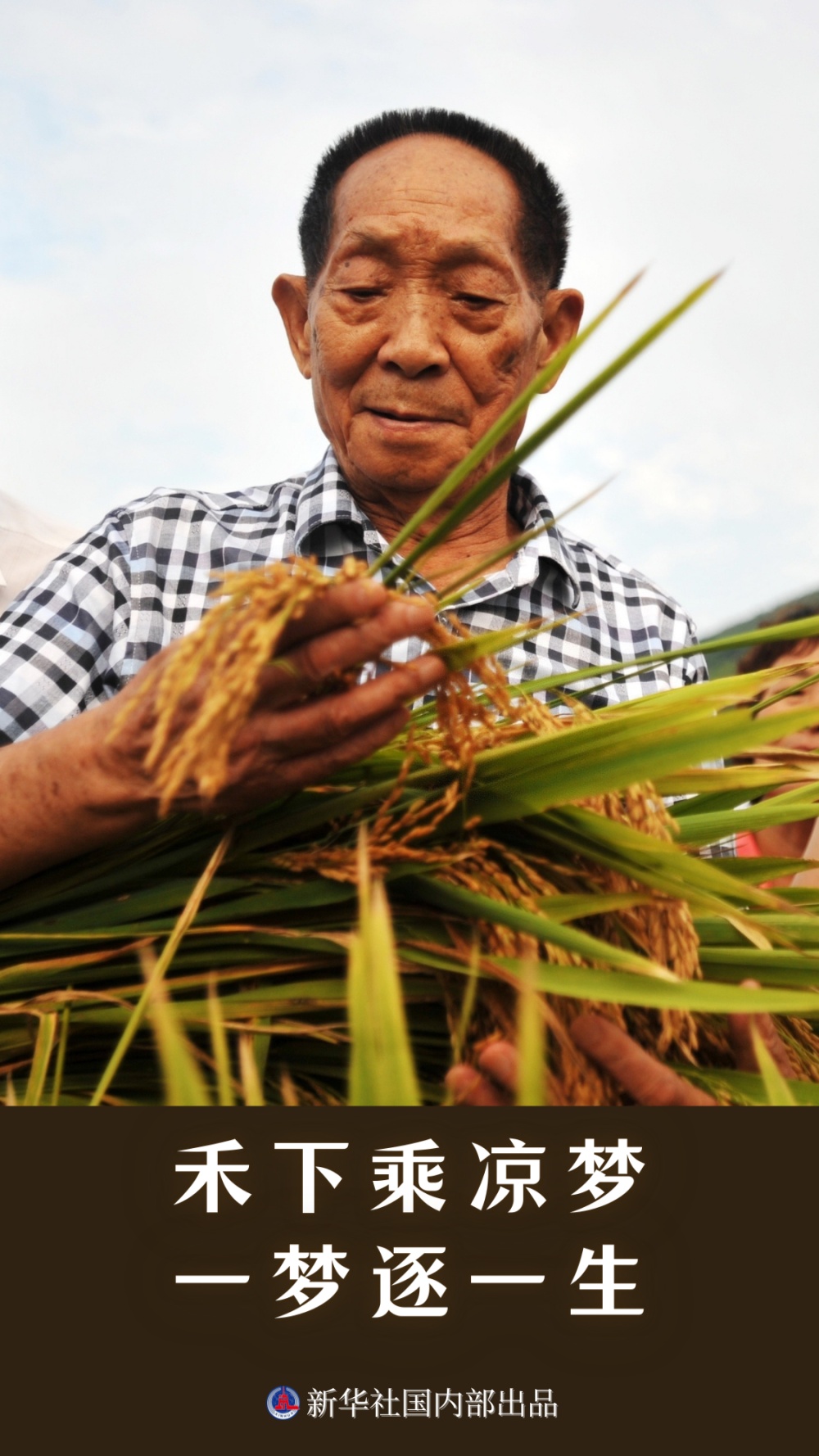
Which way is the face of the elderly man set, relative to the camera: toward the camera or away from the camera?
toward the camera

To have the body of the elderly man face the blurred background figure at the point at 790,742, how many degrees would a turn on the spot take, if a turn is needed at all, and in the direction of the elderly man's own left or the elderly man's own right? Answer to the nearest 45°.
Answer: approximately 135° to the elderly man's own left
